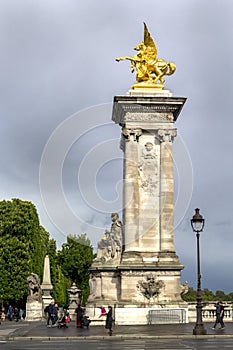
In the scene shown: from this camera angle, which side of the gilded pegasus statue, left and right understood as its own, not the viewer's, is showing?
left
